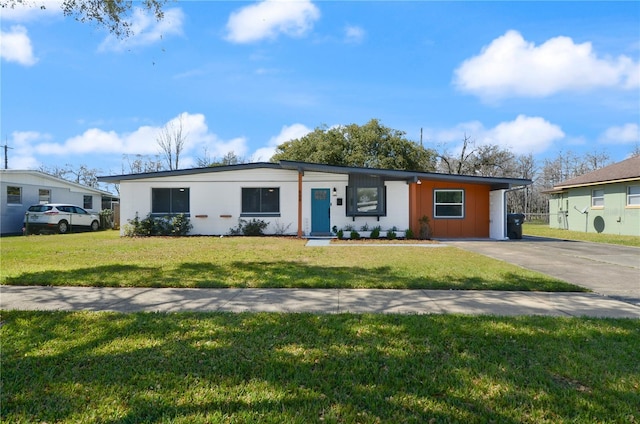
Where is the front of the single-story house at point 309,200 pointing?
toward the camera

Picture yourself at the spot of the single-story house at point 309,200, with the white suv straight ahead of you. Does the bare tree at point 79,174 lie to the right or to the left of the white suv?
right

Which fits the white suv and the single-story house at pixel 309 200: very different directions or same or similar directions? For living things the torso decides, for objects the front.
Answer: very different directions

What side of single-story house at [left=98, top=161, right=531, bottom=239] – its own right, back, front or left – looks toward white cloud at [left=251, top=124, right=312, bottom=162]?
back

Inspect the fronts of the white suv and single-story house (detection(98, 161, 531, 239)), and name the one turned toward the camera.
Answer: the single-story house

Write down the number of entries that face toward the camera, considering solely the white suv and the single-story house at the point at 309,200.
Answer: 1

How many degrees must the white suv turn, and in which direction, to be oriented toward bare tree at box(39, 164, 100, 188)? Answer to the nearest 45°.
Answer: approximately 45° to its left

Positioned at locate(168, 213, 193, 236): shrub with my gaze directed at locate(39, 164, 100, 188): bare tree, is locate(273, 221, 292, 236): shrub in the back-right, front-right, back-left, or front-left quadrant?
back-right

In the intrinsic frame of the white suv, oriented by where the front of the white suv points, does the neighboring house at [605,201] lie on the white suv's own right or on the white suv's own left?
on the white suv's own right

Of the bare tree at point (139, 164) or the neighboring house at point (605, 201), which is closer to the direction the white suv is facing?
the bare tree

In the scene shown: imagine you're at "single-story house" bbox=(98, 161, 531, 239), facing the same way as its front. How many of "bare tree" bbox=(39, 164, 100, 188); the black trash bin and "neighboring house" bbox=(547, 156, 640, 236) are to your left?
2

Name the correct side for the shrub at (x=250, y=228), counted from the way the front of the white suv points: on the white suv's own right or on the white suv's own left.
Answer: on the white suv's own right
